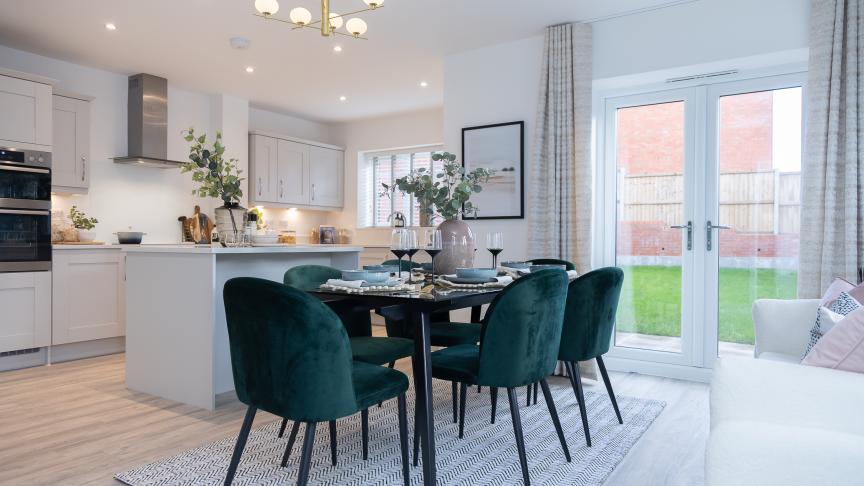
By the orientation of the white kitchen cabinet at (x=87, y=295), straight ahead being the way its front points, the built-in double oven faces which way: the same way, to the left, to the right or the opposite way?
the same way

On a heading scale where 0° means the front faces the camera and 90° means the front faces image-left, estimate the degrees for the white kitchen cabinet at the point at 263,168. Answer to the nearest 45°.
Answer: approximately 315°

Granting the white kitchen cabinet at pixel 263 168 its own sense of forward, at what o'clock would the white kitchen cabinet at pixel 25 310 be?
the white kitchen cabinet at pixel 25 310 is roughly at 3 o'clock from the white kitchen cabinet at pixel 263 168.

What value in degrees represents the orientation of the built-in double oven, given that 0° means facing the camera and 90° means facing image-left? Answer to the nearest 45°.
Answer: approximately 315°

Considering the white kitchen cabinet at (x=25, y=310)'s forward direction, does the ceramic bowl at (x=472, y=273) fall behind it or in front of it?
in front

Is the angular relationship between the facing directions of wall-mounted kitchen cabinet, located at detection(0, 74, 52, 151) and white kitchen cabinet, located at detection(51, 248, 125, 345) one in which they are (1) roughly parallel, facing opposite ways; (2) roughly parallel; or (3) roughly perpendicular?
roughly parallel

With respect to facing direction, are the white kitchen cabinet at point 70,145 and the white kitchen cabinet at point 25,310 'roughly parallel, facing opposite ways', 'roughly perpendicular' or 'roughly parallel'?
roughly parallel

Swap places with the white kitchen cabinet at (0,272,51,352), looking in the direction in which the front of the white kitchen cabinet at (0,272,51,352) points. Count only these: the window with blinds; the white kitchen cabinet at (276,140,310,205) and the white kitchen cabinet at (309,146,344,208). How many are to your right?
0

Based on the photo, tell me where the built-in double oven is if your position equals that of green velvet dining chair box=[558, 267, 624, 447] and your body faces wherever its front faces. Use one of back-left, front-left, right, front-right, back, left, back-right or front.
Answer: front-left

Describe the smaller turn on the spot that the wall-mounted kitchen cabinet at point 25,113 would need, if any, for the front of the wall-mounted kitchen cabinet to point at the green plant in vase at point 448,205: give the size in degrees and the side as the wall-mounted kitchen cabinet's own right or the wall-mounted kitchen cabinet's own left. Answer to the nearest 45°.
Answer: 0° — it already faces it

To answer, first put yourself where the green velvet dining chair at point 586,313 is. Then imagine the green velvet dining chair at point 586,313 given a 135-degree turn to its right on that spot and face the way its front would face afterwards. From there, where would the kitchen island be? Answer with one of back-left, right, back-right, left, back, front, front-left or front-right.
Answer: back

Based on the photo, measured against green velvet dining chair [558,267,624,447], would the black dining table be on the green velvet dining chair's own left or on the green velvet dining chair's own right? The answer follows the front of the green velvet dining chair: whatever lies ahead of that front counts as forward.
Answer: on the green velvet dining chair's own left

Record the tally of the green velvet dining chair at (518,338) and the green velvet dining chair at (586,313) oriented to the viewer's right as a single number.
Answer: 0

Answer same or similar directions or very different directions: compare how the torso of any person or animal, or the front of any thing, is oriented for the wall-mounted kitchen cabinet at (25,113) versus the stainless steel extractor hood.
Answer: same or similar directions

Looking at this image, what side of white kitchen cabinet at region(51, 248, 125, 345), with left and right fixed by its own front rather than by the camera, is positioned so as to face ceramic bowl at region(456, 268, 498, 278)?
front

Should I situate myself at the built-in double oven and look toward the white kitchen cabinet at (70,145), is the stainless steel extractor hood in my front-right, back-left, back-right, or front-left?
front-right
